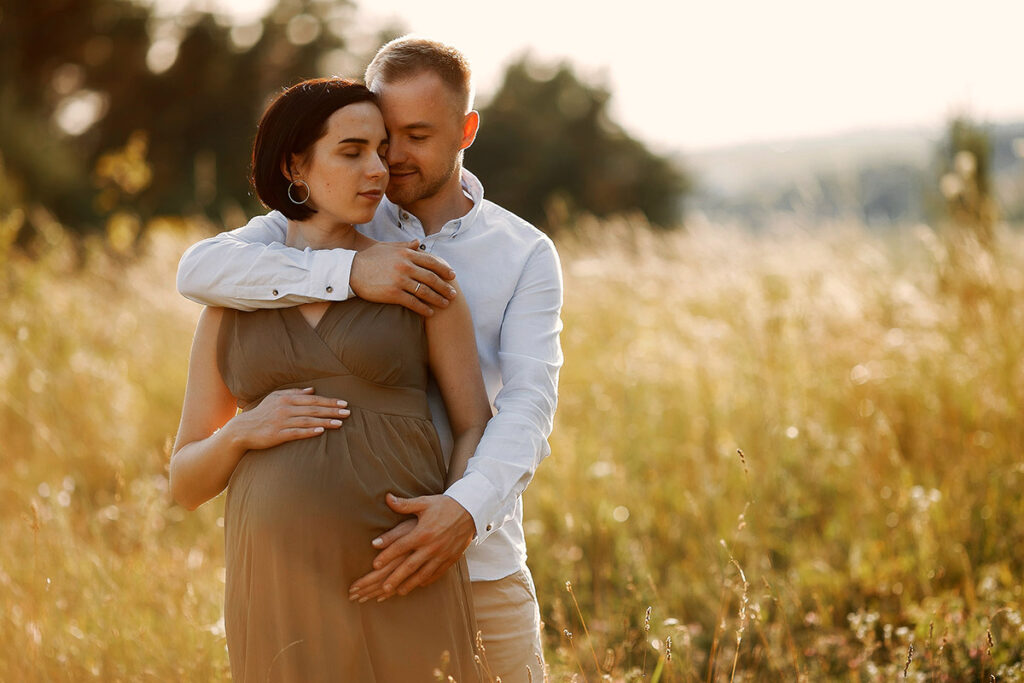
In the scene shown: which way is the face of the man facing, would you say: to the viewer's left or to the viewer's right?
to the viewer's left

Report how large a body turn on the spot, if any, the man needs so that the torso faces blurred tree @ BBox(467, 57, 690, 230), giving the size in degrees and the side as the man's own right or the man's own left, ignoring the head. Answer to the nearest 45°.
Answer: approximately 135° to the man's own right

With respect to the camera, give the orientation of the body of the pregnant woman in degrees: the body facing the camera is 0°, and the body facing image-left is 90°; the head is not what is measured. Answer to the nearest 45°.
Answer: approximately 0°

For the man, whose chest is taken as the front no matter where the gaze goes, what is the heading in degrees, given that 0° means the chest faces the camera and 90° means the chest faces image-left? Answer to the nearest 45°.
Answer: approximately 45°

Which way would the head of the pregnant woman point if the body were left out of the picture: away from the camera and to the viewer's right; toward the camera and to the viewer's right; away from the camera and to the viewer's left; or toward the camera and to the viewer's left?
toward the camera and to the viewer's right

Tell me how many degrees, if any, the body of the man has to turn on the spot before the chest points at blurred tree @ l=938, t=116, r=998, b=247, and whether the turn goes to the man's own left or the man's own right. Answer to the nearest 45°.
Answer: approximately 180°

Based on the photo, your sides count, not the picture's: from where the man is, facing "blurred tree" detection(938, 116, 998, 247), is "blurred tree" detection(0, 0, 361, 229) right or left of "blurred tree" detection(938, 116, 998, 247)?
left

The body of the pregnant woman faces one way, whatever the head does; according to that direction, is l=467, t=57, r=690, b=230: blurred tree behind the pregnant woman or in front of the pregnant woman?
behind

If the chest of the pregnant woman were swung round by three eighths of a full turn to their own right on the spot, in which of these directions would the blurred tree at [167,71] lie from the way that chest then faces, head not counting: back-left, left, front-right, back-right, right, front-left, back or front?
front-right

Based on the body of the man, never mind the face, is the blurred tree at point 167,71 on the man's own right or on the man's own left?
on the man's own right
